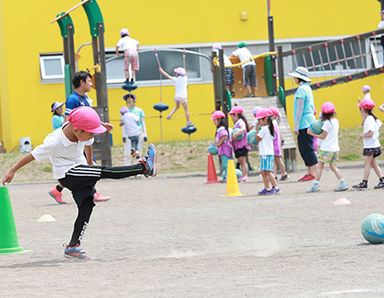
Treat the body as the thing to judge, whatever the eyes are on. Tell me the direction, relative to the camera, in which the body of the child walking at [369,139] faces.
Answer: to the viewer's left

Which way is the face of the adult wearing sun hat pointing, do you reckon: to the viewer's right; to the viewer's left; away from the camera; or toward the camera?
to the viewer's left
